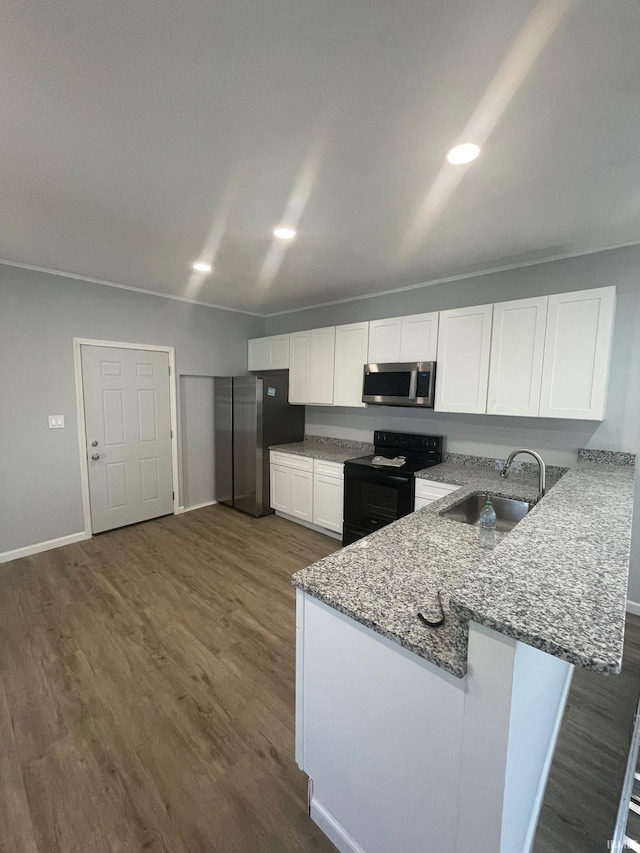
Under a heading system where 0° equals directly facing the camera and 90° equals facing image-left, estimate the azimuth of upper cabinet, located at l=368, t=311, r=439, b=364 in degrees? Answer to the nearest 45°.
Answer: approximately 45°

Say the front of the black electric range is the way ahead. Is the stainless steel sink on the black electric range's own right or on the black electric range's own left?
on the black electric range's own left

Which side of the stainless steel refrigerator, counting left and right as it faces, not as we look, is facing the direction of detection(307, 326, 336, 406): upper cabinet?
left

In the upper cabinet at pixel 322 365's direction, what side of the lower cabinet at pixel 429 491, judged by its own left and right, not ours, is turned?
right

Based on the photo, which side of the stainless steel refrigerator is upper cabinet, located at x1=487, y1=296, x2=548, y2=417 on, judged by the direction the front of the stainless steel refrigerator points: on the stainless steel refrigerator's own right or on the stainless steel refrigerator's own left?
on the stainless steel refrigerator's own left
